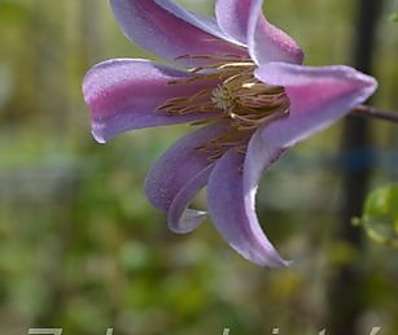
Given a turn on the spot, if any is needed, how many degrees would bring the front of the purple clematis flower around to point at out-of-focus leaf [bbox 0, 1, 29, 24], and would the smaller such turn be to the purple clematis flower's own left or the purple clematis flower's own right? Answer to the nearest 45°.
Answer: approximately 135° to the purple clematis flower's own right

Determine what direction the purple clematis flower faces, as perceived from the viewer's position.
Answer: facing the viewer and to the left of the viewer

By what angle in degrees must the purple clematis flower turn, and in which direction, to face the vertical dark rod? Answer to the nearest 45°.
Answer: approximately 135° to its right
